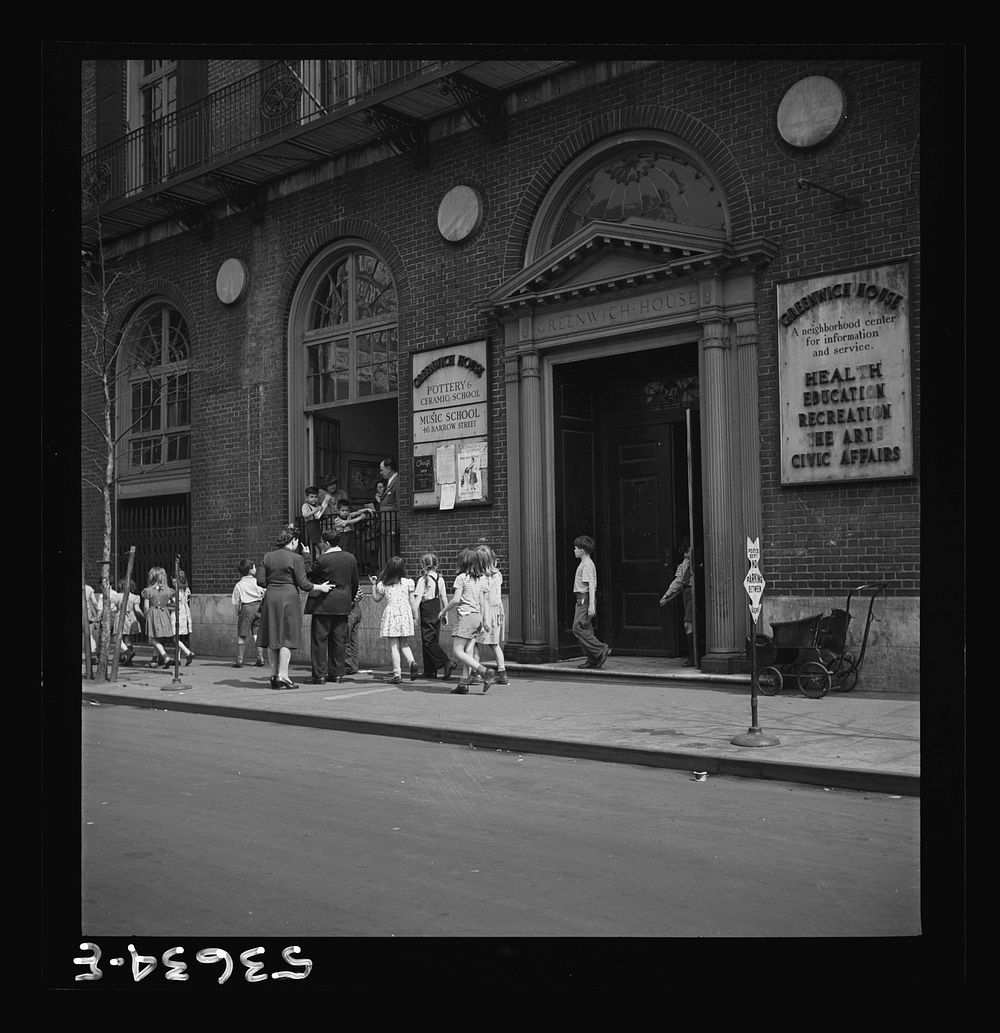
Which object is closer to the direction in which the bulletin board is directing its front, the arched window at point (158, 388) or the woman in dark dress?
the woman in dark dress

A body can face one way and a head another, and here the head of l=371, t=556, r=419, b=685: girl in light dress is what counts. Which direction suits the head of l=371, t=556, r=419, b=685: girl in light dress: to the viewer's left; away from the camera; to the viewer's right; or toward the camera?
away from the camera

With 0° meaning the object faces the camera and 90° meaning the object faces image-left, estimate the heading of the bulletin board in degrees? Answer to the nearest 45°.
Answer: approximately 45°

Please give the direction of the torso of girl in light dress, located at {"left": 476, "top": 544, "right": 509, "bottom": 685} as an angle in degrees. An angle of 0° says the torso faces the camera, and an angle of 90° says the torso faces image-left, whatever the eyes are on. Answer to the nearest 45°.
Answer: approximately 135°

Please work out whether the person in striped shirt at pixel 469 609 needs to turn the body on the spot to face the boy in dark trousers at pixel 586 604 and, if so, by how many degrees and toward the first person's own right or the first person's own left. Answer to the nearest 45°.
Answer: approximately 90° to the first person's own right

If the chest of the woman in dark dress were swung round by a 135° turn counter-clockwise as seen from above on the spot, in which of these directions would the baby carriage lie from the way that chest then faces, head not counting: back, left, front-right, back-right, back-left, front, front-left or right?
back-left
